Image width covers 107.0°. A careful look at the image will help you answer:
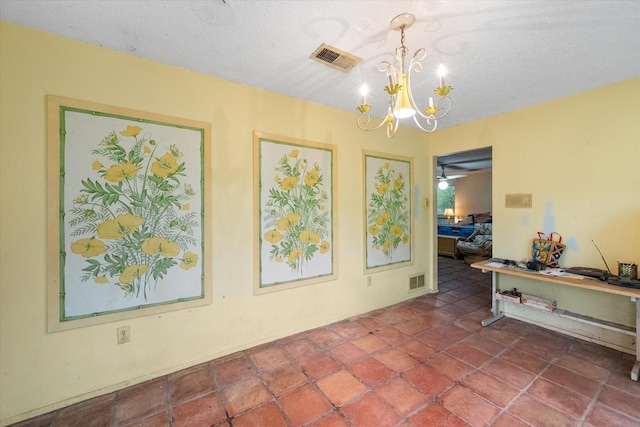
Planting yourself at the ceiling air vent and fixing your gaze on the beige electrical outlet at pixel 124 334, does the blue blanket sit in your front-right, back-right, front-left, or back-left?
back-right

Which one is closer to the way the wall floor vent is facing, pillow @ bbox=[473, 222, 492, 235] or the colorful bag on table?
the colorful bag on table

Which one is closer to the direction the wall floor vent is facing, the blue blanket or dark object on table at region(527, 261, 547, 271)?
the dark object on table

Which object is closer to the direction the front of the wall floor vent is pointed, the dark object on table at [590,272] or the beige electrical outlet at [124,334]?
the dark object on table

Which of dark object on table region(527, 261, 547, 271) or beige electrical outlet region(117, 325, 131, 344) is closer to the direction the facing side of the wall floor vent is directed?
the dark object on table

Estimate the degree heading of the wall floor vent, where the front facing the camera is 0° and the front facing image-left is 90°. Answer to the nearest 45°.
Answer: approximately 315°

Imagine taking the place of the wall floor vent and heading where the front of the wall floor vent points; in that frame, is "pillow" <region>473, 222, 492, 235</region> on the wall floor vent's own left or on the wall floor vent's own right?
on the wall floor vent's own left

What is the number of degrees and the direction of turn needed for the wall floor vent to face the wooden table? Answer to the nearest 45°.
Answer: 0° — it already faces it

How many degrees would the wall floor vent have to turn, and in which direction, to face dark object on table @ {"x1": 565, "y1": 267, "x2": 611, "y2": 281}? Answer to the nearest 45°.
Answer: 0° — it already faces it

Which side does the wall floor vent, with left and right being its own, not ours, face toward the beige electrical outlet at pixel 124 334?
right

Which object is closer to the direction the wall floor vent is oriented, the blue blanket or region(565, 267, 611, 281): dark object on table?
the dark object on table

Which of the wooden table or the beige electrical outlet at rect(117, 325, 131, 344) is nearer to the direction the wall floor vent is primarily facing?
the wooden table
